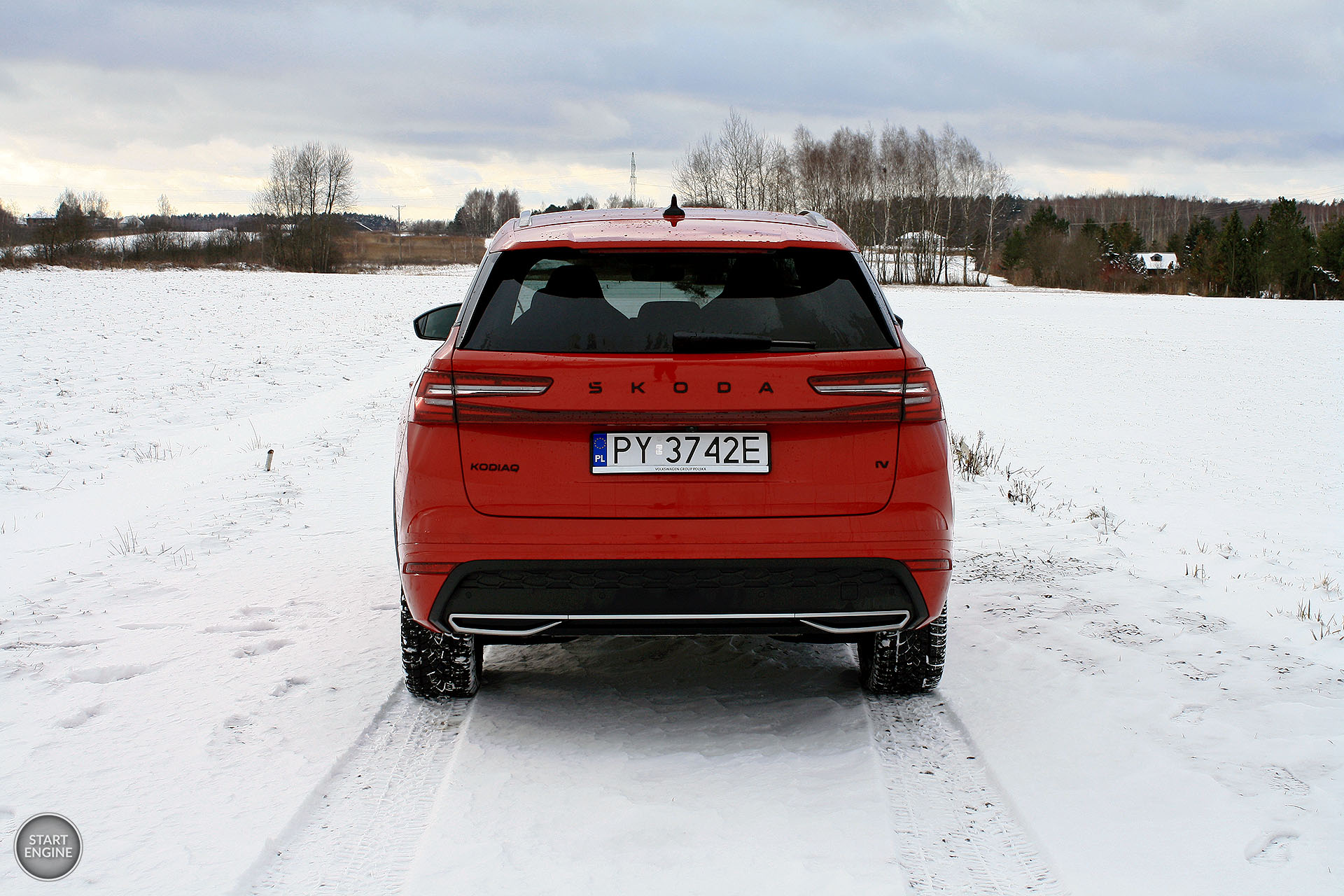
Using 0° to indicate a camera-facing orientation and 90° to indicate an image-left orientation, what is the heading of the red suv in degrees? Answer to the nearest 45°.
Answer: approximately 180°
